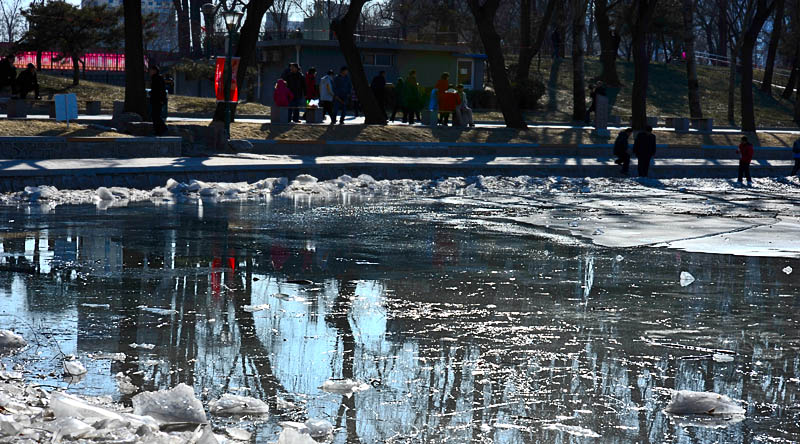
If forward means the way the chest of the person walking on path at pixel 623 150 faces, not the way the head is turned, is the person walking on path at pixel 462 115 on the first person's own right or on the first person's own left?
on the first person's own left

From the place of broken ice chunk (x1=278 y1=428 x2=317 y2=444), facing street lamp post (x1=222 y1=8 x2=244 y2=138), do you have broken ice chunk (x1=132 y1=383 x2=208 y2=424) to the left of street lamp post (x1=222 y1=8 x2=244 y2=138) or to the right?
left

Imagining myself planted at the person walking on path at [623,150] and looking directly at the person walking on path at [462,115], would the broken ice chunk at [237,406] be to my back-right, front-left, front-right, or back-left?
back-left

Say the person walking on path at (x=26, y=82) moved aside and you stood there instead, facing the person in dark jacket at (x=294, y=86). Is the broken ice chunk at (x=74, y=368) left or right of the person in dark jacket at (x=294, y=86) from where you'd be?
right
